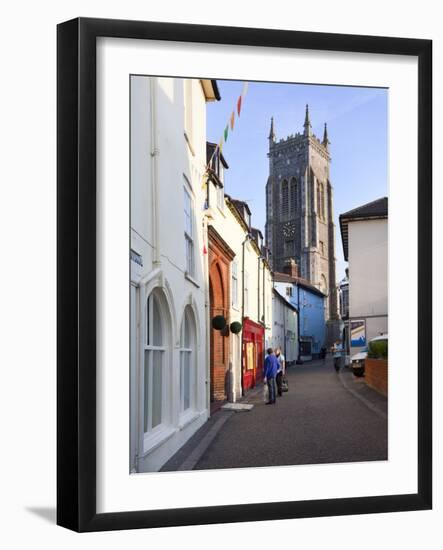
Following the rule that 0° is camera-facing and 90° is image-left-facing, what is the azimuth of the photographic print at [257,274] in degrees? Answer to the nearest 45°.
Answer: approximately 315°

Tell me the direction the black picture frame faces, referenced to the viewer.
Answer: facing the viewer and to the right of the viewer
